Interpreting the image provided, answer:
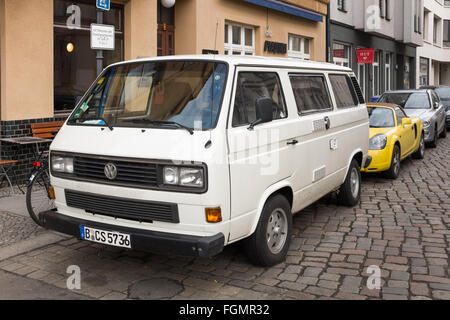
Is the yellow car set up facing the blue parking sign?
yes

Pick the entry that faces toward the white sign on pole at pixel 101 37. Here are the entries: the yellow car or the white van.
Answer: the yellow car

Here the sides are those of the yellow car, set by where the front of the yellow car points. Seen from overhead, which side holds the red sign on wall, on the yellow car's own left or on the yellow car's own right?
on the yellow car's own right

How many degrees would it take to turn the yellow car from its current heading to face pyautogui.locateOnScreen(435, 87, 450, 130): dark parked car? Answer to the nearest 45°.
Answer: approximately 135° to its right

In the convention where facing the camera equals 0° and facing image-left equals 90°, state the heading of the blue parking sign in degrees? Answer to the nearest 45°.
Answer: approximately 0°

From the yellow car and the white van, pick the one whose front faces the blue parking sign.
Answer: the yellow car

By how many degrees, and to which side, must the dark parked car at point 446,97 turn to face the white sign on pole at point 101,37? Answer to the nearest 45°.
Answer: approximately 45° to its left

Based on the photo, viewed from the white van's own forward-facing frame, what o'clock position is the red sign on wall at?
The red sign on wall is roughly at 5 o'clock from the white van.

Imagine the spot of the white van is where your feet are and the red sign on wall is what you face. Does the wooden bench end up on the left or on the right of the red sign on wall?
left
